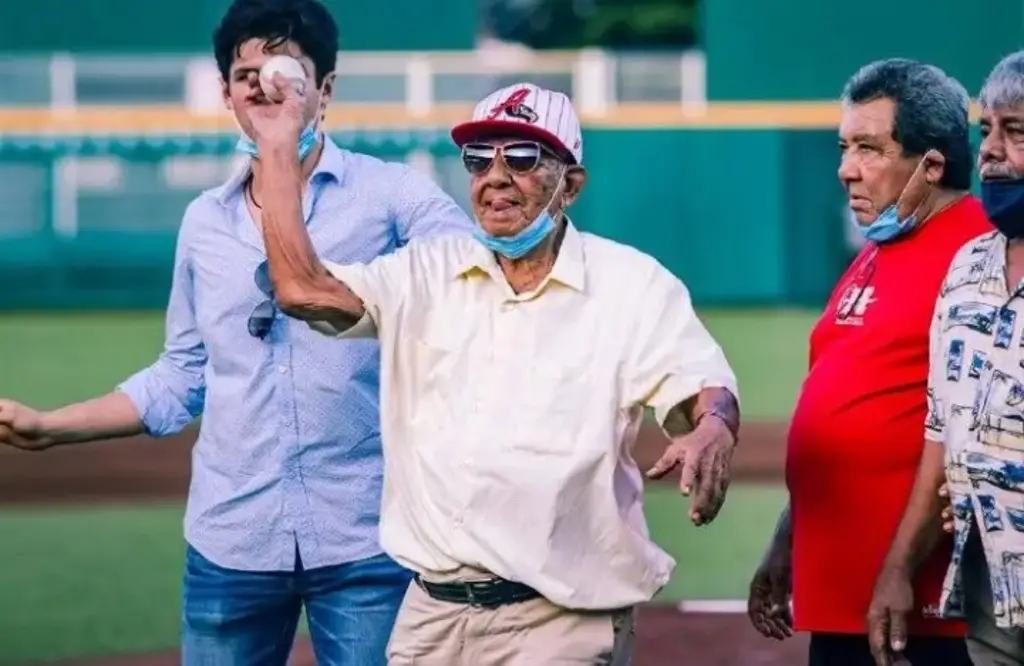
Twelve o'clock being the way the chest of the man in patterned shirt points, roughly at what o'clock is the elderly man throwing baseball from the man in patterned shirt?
The elderly man throwing baseball is roughly at 1 o'clock from the man in patterned shirt.

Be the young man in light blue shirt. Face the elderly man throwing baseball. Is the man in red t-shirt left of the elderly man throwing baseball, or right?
left

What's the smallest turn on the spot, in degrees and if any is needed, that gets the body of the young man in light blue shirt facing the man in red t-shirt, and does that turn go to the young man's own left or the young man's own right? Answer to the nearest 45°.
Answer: approximately 90° to the young man's own left

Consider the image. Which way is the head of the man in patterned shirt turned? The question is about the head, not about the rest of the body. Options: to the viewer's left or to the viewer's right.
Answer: to the viewer's left

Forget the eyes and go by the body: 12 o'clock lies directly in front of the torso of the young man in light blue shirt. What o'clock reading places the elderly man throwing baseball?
The elderly man throwing baseball is roughly at 11 o'clock from the young man in light blue shirt.

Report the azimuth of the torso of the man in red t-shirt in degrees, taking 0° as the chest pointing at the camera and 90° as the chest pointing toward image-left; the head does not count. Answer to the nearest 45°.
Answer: approximately 45°

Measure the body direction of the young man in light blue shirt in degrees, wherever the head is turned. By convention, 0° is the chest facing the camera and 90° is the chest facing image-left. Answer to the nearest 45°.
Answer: approximately 0°
